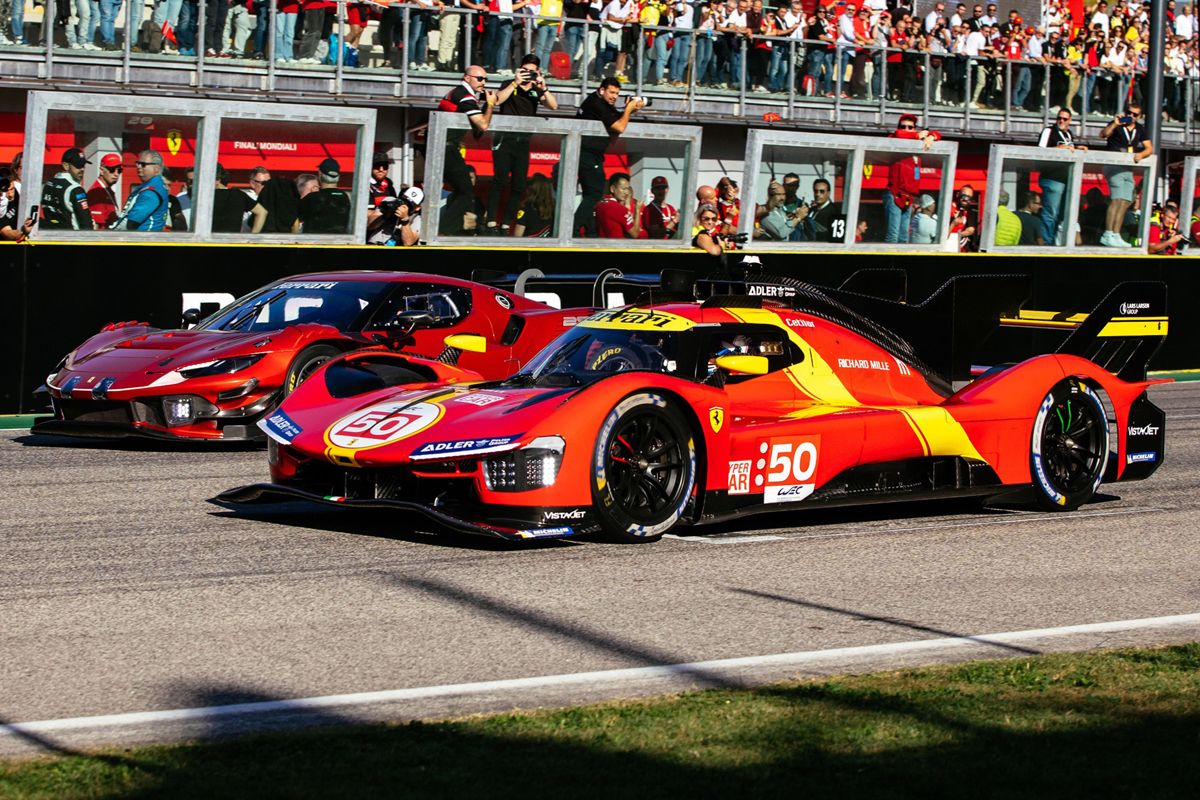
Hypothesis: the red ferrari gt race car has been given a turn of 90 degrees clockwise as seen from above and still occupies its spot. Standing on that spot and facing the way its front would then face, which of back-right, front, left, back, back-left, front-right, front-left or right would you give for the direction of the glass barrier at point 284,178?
front-right

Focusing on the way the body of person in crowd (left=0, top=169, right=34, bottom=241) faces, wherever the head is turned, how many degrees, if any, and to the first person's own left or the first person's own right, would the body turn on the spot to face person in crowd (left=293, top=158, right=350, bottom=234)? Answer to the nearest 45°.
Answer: approximately 45° to the first person's own left

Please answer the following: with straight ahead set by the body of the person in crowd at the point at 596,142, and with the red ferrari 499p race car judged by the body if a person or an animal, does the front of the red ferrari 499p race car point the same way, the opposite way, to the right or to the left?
to the right

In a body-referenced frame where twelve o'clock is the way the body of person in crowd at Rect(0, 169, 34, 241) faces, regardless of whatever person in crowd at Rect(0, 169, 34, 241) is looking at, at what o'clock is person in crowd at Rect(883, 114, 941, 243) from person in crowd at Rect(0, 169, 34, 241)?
person in crowd at Rect(883, 114, 941, 243) is roughly at 10 o'clock from person in crowd at Rect(0, 169, 34, 241).

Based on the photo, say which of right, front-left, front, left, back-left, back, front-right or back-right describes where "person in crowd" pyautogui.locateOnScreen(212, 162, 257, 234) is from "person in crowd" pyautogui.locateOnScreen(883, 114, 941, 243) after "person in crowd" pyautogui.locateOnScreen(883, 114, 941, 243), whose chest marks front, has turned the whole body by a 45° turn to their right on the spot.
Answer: front-right

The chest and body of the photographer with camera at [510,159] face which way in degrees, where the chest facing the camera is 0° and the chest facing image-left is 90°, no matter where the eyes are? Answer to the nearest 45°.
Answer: approximately 0°

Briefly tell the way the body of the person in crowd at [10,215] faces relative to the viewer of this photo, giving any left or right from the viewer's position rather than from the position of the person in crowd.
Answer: facing the viewer and to the right of the viewer

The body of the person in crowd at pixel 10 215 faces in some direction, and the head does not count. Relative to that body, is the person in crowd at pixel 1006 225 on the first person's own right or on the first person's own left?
on the first person's own left

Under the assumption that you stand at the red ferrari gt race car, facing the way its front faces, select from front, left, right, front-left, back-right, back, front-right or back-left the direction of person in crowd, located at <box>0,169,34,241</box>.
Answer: right
